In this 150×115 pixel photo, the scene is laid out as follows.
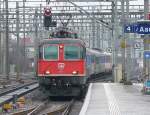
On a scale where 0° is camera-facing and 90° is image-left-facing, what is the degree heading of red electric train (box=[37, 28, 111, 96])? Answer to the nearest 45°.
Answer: approximately 0°

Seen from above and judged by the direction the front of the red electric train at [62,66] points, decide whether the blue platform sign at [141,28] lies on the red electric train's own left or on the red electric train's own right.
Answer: on the red electric train's own left

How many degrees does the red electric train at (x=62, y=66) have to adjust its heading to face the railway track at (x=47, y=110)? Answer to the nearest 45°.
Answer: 0° — it already faces it

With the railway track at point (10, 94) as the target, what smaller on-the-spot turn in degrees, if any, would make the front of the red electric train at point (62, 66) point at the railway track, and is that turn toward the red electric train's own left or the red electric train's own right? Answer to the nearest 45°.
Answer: approximately 135° to the red electric train's own right
